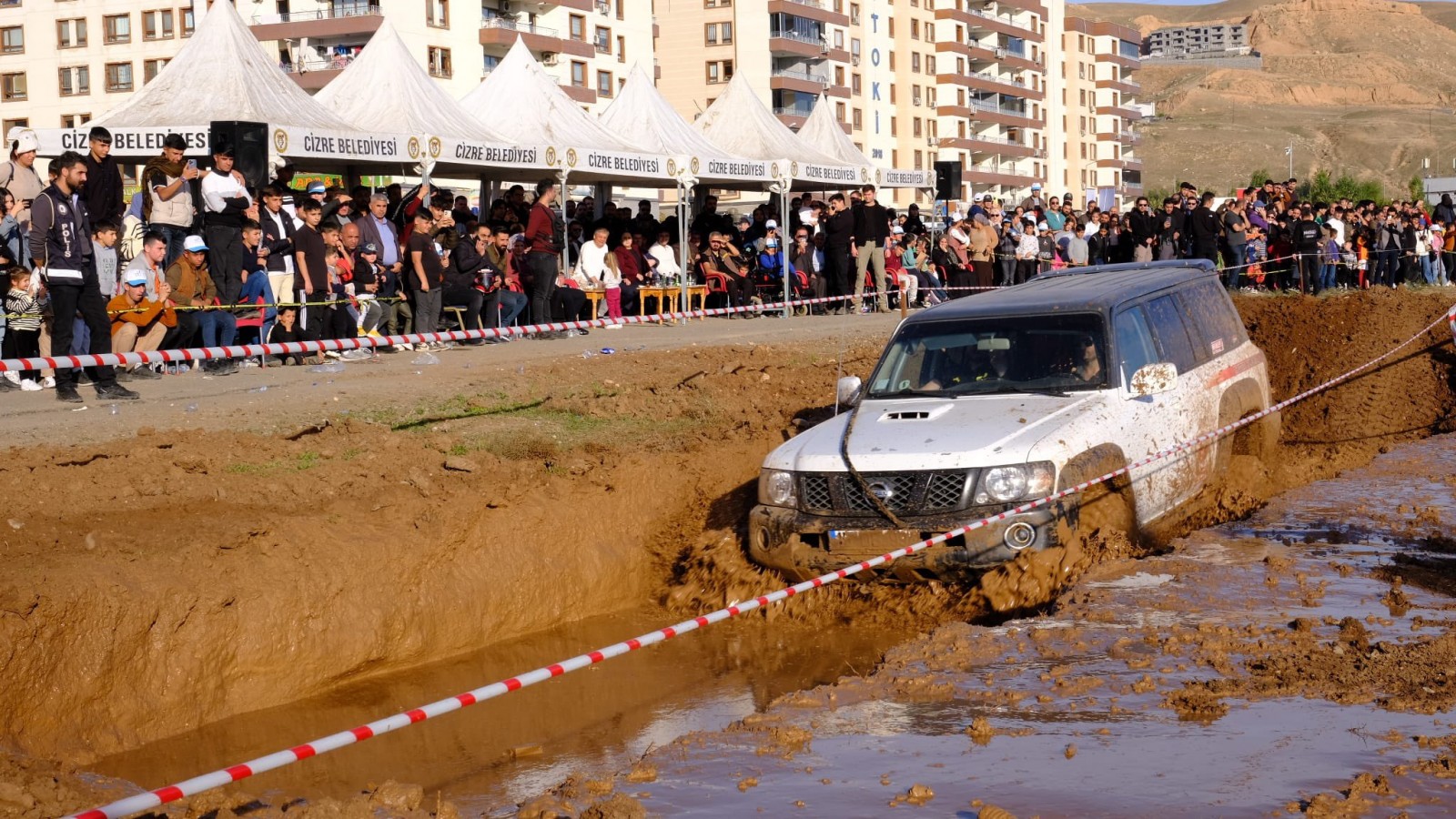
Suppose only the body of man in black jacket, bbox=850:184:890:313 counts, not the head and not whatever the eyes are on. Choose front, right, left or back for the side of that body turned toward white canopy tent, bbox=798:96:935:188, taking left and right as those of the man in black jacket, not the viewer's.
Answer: back

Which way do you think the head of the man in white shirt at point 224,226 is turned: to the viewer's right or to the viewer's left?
to the viewer's right

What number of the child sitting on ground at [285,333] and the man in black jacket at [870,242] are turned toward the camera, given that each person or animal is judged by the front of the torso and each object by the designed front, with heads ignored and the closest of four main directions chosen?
2

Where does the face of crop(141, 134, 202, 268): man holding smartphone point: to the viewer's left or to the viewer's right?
to the viewer's right

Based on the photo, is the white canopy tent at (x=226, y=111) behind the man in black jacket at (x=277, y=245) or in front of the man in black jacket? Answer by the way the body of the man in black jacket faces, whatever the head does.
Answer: behind

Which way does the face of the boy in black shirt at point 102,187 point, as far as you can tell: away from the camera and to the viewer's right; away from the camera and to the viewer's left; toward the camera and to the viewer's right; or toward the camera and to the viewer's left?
toward the camera and to the viewer's right

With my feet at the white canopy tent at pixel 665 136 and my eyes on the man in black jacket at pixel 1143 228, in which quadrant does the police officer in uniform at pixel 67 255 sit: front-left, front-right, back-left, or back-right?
back-right

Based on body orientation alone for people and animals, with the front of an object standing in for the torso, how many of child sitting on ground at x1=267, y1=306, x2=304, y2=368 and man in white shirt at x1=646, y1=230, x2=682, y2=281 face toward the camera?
2
